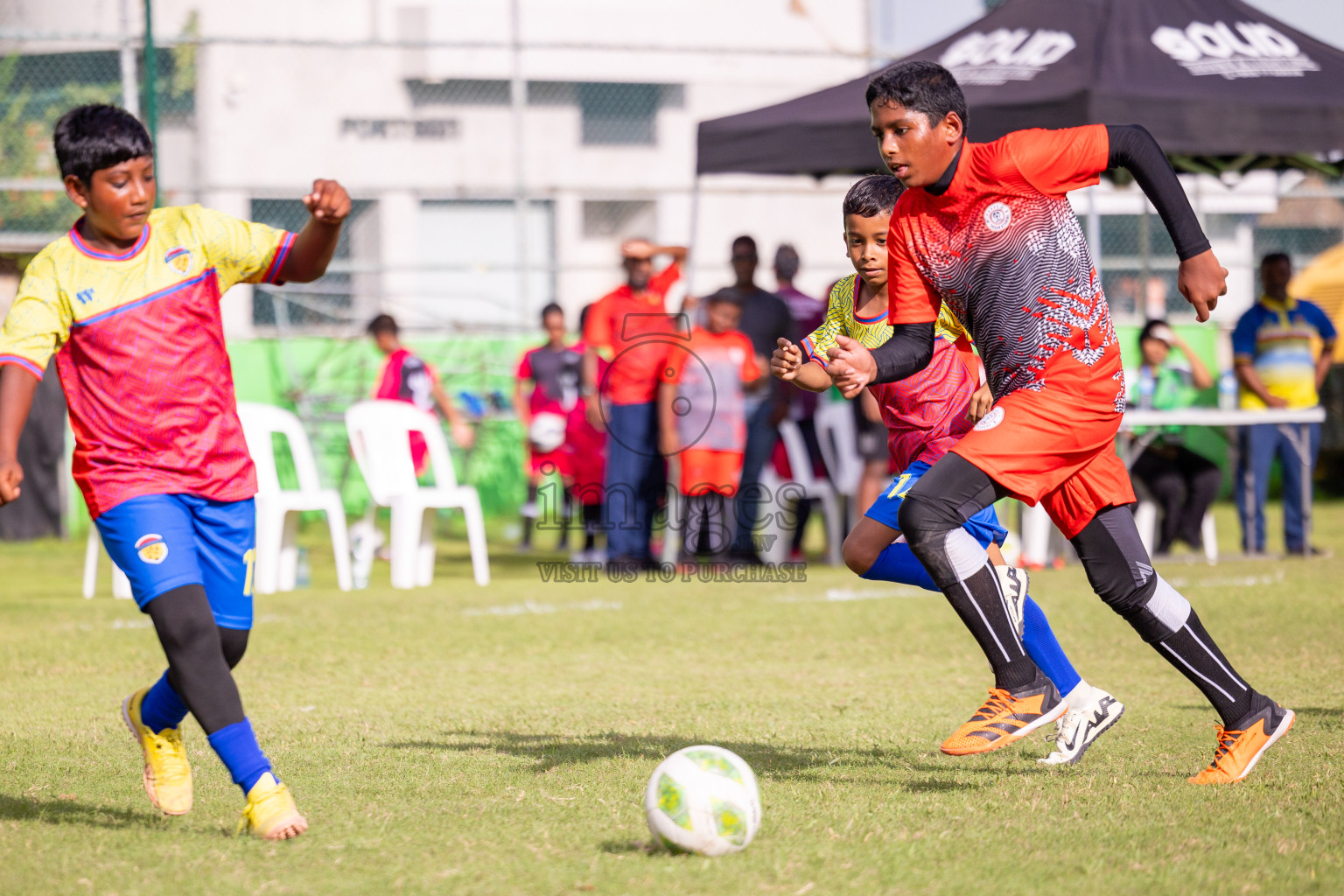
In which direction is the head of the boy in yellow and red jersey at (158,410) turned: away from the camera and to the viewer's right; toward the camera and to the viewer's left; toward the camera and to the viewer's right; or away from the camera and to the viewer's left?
toward the camera and to the viewer's right

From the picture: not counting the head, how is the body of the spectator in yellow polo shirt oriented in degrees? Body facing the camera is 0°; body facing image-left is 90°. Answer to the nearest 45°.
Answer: approximately 0°

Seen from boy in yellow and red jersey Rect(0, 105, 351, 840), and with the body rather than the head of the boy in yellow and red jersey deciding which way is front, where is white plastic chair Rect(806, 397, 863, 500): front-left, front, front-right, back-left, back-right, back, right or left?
left

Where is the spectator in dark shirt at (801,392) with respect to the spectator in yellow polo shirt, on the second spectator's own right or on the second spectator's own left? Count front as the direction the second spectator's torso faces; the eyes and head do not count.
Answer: on the second spectator's own right

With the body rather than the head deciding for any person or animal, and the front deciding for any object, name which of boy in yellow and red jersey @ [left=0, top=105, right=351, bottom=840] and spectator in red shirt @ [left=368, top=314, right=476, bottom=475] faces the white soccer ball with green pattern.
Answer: the boy in yellow and red jersey

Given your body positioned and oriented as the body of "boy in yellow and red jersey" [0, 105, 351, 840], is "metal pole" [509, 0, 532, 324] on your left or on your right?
on your left

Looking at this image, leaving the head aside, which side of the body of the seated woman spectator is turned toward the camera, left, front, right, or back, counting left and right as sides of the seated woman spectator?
front

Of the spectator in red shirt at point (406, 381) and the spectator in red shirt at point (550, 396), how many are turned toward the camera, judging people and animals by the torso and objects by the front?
1
